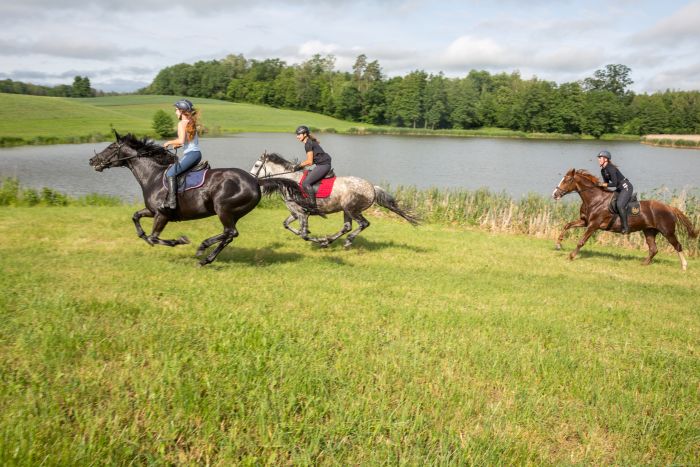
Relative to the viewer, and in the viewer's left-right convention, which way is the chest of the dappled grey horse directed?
facing to the left of the viewer

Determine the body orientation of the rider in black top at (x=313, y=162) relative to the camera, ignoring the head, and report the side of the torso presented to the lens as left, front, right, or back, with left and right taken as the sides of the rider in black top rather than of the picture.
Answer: left

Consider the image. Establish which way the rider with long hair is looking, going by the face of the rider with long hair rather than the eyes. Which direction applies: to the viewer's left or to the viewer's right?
to the viewer's left

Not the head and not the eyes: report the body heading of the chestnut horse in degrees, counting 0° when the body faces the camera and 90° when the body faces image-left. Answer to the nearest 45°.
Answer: approximately 90°

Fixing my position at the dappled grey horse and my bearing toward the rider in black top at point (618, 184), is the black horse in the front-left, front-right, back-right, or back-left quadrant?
back-right

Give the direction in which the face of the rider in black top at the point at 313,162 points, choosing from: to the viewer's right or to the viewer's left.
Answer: to the viewer's left

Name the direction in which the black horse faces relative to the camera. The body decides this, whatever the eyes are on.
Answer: to the viewer's left

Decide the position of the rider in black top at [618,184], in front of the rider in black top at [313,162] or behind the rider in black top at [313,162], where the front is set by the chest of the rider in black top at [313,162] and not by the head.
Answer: behind

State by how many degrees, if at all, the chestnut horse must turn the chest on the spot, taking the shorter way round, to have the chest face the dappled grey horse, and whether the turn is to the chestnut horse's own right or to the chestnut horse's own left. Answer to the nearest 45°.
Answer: approximately 45° to the chestnut horse's own left

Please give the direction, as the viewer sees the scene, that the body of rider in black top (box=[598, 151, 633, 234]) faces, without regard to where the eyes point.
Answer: to the viewer's left

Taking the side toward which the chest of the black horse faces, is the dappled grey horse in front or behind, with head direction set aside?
behind

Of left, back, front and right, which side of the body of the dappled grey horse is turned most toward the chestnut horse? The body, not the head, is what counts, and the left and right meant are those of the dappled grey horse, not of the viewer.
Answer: back

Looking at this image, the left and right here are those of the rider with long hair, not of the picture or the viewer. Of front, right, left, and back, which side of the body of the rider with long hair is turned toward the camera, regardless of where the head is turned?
left

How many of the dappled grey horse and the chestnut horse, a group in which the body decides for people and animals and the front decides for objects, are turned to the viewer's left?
2

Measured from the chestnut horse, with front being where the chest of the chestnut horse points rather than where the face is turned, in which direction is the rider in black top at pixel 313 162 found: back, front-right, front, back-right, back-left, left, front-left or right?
front-left
